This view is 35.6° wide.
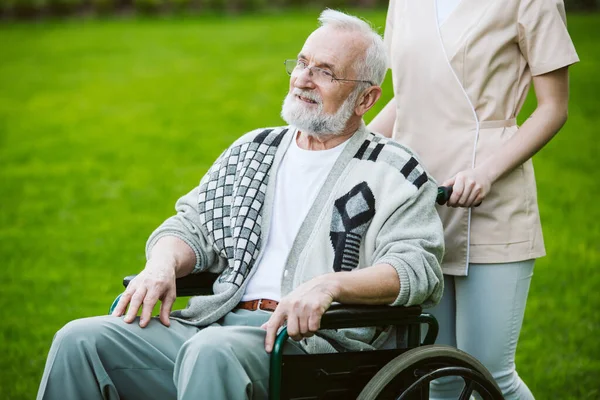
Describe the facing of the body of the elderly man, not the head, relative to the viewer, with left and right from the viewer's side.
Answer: facing the viewer and to the left of the viewer
